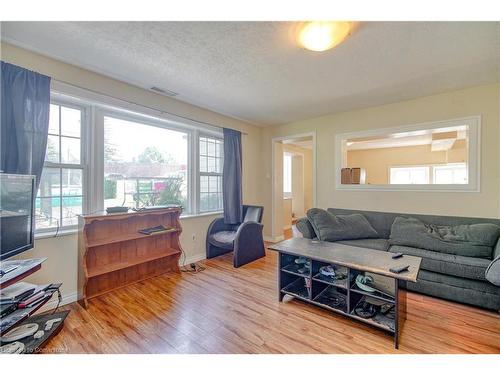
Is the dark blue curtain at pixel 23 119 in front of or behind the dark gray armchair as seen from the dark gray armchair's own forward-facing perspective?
in front

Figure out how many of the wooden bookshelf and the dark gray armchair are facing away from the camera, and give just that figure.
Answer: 0

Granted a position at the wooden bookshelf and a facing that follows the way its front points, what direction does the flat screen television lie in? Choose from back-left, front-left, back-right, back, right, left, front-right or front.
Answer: right

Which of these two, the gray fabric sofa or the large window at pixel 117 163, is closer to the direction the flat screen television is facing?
the gray fabric sofa

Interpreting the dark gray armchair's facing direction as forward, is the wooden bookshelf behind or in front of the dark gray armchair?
in front

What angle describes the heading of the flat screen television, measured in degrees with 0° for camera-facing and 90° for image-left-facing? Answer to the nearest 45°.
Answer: approximately 315°

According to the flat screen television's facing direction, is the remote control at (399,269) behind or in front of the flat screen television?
in front

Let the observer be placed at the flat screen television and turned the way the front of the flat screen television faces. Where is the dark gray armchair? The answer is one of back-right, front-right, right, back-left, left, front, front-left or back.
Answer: front-left

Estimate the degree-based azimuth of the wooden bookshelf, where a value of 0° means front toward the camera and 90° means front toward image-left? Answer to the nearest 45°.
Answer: approximately 315°

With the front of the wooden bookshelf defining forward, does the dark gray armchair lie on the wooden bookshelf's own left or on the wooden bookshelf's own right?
on the wooden bookshelf's own left

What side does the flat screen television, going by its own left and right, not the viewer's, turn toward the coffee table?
front

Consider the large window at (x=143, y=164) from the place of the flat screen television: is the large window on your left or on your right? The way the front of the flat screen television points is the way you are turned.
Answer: on your left
